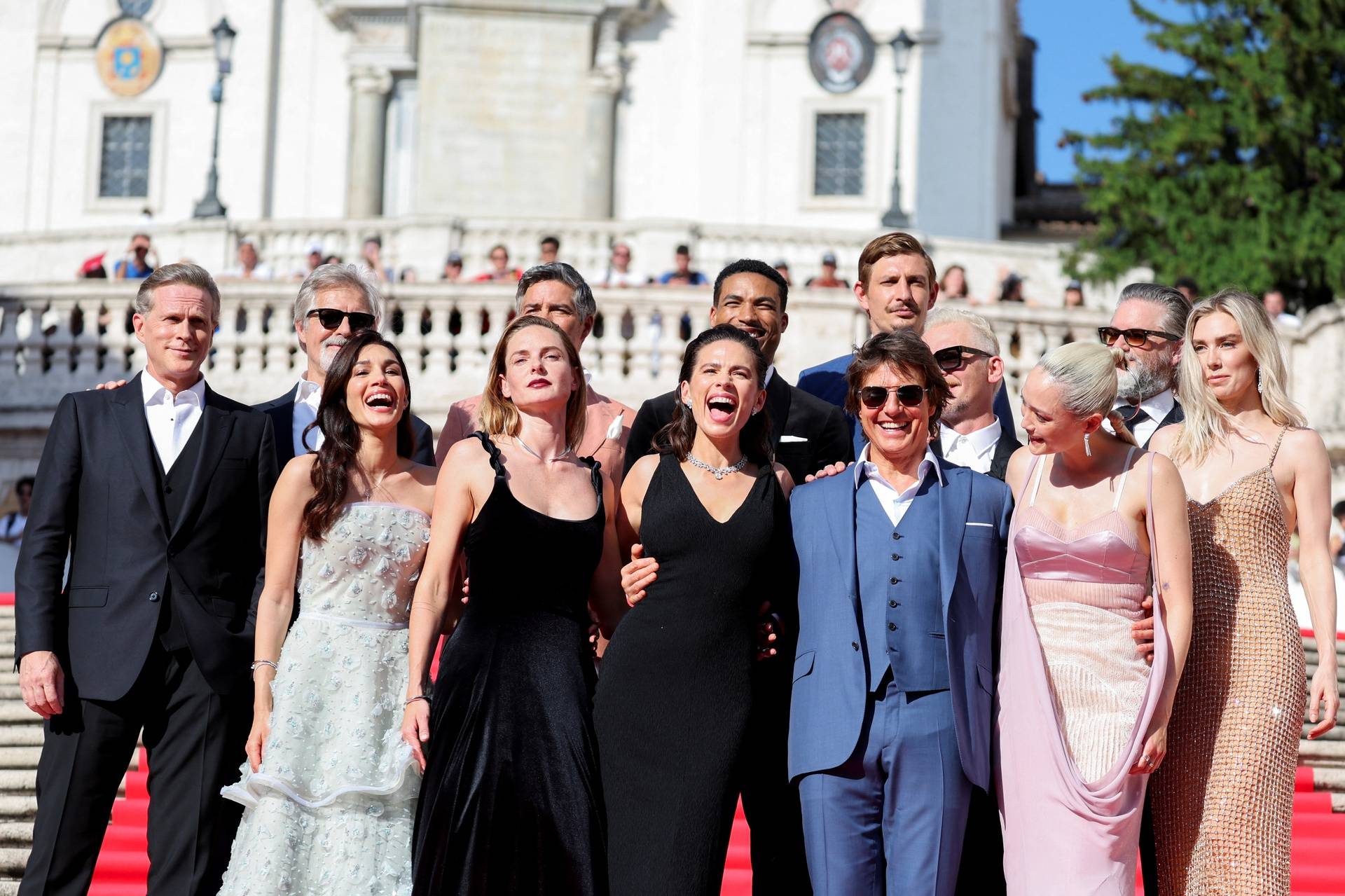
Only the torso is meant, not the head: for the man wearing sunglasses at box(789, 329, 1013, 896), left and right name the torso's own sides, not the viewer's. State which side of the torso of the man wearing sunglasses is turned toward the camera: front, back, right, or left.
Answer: front

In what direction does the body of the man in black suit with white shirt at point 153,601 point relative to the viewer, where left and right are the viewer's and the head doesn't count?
facing the viewer

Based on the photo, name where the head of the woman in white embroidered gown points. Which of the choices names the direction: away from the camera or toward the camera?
toward the camera

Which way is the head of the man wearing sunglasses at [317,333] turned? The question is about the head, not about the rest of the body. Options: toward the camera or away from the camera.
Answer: toward the camera

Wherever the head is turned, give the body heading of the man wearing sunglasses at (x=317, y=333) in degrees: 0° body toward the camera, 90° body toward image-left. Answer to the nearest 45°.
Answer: approximately 0°

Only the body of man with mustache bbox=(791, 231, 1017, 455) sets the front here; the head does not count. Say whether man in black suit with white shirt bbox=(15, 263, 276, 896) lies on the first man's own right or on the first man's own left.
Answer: on the first man's own right

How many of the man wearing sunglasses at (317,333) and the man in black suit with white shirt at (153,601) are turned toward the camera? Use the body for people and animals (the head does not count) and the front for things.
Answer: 2

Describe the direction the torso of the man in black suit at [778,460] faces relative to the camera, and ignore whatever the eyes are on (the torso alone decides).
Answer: toward the camera

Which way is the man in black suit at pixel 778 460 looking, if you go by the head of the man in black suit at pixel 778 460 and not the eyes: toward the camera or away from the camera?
toward the camera

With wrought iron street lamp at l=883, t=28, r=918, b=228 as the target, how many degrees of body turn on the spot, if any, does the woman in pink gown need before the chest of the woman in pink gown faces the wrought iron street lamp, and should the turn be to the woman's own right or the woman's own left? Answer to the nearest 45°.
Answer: approximately 135° to the woman's own right

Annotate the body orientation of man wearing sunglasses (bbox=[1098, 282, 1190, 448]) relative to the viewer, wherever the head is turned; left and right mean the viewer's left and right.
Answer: facing the viewer and to the left of the viewer

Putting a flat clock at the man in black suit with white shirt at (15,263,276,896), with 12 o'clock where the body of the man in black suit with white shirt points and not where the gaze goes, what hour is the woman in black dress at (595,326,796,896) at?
The woman in black dress is roughly at 10 o'clock from the man in black suit with white shirt.

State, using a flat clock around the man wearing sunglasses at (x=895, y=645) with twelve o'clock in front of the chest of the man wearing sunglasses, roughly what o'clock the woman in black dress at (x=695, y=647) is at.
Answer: The woman in black dress is roughly at 3 o'clock from the man wearing sunglasses.
